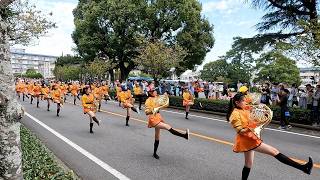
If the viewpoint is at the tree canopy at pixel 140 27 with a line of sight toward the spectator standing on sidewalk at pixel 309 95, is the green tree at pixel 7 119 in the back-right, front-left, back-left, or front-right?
front-right

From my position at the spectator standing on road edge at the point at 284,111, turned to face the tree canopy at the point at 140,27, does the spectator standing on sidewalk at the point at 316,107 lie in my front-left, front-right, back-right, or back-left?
back-right

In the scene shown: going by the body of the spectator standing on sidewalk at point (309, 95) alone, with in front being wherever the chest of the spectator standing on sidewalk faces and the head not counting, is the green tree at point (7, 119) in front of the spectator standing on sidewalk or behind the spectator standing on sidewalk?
in front

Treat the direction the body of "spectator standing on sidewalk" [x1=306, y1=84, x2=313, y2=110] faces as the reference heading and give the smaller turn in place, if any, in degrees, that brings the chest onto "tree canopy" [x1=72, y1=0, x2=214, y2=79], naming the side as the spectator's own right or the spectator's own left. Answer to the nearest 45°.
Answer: approximately 90° to the spectator's own right

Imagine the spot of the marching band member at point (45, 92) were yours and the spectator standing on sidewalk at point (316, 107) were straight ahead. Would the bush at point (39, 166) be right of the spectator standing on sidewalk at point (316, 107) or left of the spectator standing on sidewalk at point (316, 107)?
right

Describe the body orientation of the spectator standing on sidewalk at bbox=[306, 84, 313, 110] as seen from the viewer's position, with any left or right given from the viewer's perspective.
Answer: facing the viewer and to the left of the viewer

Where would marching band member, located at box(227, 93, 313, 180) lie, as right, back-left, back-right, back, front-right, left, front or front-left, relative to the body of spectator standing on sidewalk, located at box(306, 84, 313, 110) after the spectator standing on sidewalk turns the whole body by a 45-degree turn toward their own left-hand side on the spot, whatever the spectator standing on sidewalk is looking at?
front
